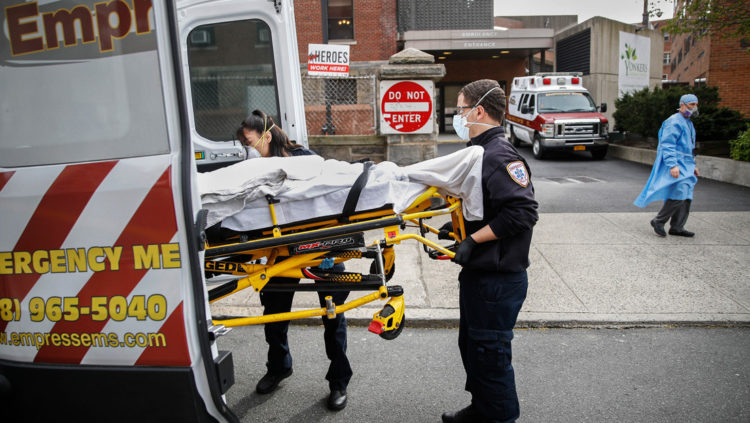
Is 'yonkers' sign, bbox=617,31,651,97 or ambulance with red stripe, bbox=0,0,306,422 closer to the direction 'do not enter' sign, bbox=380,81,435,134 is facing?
the ambulance with red stripe

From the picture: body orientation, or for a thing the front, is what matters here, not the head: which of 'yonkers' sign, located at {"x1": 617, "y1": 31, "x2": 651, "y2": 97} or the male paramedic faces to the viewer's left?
the male paramedic

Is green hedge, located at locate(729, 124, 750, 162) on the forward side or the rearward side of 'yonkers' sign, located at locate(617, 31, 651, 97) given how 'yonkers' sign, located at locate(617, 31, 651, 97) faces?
on the forward side

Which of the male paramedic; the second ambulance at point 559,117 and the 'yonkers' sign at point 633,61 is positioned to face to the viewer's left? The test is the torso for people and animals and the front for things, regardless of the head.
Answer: the male paramedic

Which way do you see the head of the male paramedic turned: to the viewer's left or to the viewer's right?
to the viewer's left

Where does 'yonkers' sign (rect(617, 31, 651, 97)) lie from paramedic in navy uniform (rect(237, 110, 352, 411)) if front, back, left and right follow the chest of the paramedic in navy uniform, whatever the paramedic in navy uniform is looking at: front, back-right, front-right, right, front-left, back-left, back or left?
back

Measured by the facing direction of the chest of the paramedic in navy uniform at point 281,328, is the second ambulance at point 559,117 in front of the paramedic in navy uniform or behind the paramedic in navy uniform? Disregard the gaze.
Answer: behind

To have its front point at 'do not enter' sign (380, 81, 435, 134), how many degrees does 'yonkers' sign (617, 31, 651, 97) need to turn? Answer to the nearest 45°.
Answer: approximately 45° to its right

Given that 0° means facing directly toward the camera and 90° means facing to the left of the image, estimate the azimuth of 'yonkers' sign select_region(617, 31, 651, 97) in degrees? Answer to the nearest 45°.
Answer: approximately 315°

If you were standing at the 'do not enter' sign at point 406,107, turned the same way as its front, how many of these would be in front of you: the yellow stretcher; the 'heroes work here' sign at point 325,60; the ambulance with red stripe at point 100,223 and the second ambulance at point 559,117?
2

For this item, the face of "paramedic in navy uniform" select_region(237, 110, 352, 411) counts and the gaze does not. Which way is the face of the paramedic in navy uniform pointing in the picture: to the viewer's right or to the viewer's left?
to the viewer's left

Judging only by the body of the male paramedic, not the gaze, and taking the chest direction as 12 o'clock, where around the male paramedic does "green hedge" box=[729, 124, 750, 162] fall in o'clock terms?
The green hedge is roughly at 4 o'clock from the male paramedic.

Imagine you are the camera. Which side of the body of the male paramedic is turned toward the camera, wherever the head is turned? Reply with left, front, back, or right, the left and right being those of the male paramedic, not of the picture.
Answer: left

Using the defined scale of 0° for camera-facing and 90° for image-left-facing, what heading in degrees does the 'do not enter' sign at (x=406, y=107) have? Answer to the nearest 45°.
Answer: approximately 0°
